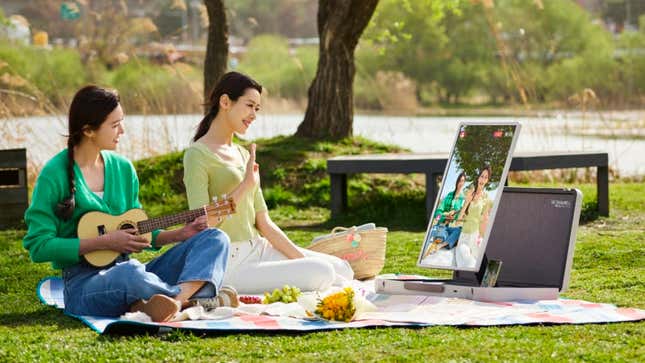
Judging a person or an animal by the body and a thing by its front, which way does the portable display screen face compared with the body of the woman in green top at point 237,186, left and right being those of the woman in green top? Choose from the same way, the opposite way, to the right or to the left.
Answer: to the right

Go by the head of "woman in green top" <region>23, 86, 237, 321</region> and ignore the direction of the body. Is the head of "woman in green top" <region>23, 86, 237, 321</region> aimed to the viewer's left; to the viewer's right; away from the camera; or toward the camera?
to the viewer's right

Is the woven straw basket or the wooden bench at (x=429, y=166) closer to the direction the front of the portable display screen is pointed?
the woven straw basket

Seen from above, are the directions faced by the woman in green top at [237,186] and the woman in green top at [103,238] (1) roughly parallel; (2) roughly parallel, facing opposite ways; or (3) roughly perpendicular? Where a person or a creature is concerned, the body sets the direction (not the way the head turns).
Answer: roughly parallel

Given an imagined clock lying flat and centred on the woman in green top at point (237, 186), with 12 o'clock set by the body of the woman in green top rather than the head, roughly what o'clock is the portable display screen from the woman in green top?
The portable display screen is roughly at 11 o'clock from the woman in green top.

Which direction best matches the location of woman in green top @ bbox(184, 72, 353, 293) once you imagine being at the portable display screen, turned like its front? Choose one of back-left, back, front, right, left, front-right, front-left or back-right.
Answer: front-right

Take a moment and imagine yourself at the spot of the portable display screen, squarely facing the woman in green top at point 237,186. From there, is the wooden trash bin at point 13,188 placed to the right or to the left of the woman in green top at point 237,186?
right

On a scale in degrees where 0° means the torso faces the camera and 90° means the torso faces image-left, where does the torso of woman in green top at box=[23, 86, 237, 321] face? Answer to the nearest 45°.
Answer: approximately 315°

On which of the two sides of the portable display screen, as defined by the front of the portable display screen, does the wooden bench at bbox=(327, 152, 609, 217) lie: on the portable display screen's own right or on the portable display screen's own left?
on the portable display screen's own right

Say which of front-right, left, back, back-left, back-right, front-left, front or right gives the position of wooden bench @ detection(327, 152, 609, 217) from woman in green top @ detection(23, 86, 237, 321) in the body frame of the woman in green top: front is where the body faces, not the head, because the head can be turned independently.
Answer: left

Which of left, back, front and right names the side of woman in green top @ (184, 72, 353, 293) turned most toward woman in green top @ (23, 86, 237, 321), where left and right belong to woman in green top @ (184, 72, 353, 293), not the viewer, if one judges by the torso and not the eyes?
right

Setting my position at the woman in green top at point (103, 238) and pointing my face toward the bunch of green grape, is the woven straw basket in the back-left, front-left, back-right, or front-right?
front-left
